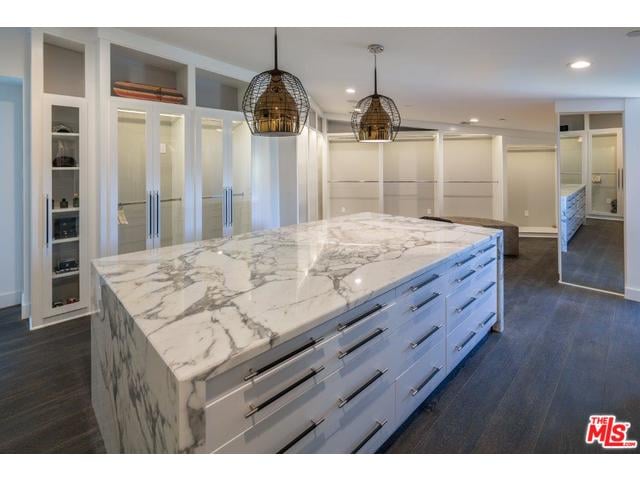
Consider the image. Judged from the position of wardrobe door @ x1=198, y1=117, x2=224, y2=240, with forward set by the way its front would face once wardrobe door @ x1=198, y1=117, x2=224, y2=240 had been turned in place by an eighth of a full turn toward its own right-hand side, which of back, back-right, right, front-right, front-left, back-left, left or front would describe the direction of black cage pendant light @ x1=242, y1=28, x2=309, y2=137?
front

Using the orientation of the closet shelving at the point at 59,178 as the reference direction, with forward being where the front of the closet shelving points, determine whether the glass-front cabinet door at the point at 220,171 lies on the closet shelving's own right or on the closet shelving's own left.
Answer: on the closet shelving's own left

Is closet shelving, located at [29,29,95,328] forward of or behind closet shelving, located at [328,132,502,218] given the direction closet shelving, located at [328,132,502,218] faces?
forward

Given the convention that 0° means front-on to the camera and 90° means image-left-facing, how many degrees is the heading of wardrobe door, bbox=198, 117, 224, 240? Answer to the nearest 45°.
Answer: approximately 315°

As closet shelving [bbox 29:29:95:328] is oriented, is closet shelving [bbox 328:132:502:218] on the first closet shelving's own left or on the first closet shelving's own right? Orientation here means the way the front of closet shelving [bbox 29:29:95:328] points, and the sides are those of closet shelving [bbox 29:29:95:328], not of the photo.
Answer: on the first closet shelving's own left

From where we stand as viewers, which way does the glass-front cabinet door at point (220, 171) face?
facing the viewer and to the right of the viewer
